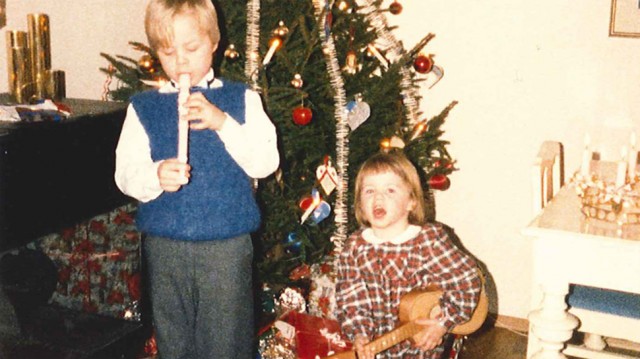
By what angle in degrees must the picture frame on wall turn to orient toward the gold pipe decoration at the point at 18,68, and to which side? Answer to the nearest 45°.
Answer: approximately 45° to its right

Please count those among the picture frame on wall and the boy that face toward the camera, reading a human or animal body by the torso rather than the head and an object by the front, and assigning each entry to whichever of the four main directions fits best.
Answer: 2

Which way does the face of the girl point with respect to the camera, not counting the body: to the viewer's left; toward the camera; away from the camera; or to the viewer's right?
toward the camera

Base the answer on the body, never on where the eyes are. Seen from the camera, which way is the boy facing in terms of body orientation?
toward the camera

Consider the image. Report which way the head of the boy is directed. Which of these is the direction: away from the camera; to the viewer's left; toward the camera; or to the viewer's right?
toward the camera

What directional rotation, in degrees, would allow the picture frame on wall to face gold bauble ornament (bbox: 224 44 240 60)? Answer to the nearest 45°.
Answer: approximately 45° to its right

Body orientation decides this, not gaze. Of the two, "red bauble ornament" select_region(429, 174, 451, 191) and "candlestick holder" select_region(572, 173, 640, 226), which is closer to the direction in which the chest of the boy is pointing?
the candlestick holder

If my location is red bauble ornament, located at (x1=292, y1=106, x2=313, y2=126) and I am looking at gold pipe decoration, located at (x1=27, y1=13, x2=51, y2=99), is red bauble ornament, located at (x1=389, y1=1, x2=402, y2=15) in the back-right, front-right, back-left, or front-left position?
back-right

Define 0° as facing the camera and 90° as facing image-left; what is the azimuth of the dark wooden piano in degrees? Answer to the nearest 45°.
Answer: approximately 315°

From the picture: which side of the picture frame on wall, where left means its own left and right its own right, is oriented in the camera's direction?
front

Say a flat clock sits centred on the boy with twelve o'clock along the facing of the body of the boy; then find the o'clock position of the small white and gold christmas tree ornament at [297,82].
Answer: The small white and gold christmas tree ornament is roughly at 7 o'clock from the boy.
